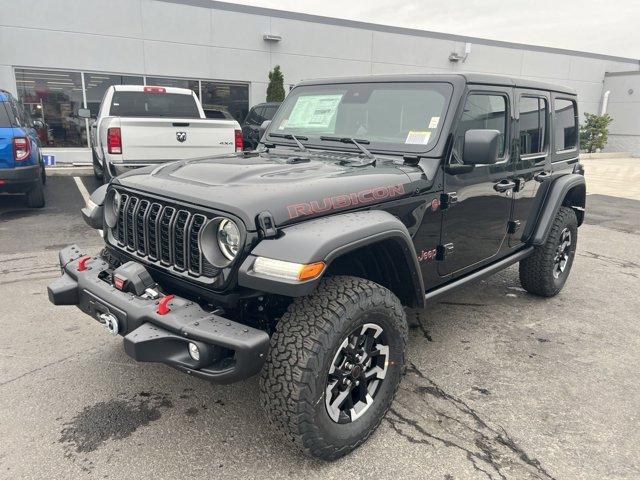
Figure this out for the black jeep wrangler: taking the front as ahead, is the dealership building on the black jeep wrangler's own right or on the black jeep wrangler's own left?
on the black jeep wrangler's own right

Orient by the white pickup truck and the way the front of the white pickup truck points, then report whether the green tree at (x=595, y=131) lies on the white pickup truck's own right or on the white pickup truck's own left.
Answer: on the white pickup truck's own right

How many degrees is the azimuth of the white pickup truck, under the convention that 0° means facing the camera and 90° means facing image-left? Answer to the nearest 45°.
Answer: approximately 180°

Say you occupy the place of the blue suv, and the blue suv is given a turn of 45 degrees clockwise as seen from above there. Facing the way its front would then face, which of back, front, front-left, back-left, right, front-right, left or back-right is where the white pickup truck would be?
right

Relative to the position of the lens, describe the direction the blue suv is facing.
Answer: facing away from the viewer

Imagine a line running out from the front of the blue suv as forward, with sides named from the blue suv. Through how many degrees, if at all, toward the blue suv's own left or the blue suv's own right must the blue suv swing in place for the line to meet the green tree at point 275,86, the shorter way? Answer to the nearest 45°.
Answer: approximately 45° to the blue suv's own right

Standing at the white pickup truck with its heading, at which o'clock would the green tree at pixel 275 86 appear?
The green tree is roughly at 1 o'clock from the white pickup truck.

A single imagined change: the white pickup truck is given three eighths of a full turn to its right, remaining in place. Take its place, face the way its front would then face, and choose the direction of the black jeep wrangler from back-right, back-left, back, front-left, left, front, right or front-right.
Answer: front-right

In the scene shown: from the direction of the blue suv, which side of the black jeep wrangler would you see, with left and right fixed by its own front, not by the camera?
right

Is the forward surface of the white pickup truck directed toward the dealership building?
yes

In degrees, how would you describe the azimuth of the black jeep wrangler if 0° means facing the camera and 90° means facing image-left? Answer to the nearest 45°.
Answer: approximately 45°

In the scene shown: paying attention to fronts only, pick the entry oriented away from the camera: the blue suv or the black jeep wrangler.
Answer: the blue suv
